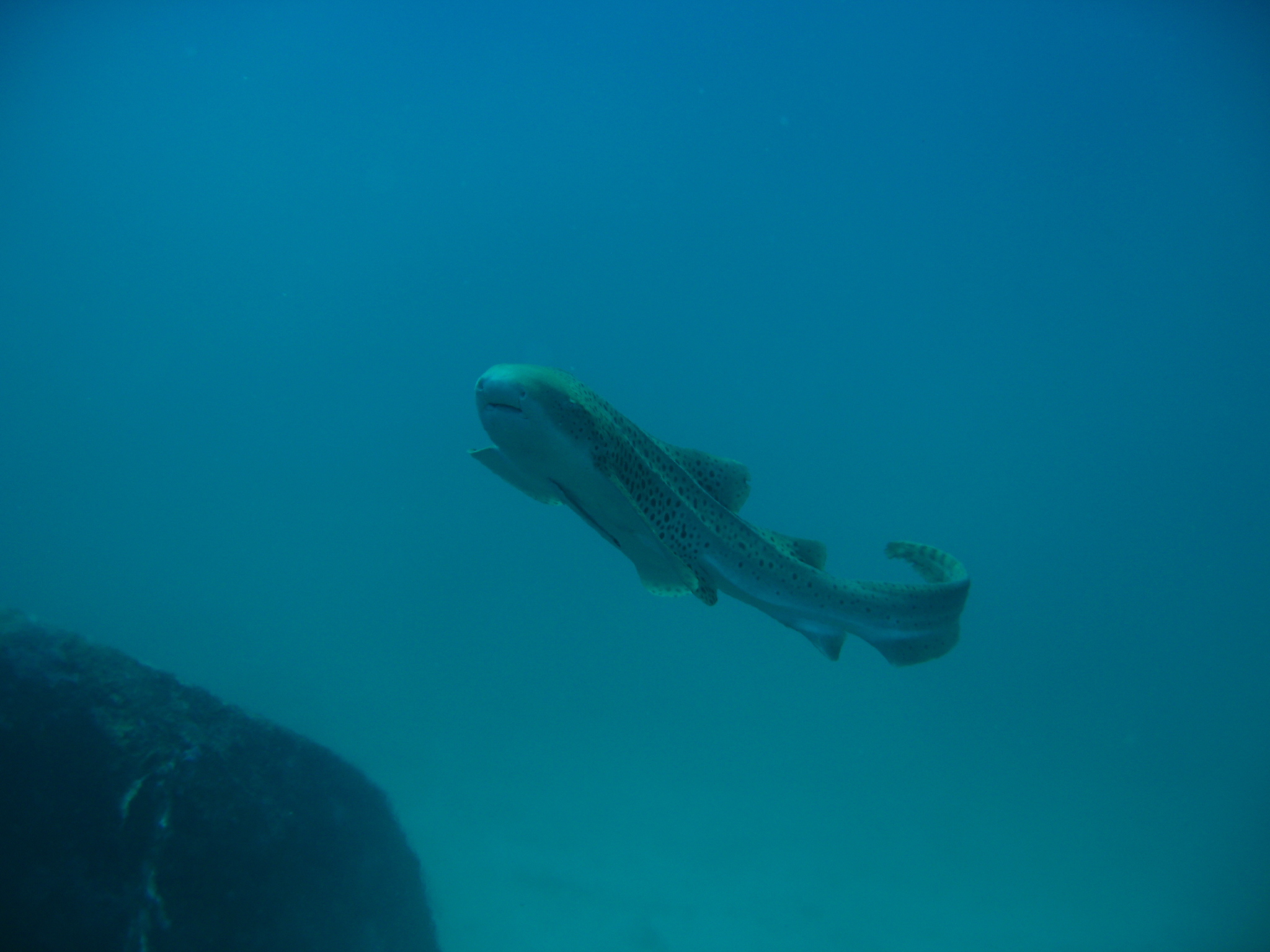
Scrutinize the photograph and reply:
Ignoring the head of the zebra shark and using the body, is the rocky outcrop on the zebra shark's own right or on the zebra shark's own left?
on the zebra shark's own right

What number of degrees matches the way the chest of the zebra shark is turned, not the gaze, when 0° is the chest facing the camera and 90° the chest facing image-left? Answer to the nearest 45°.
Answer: approximately 45°
